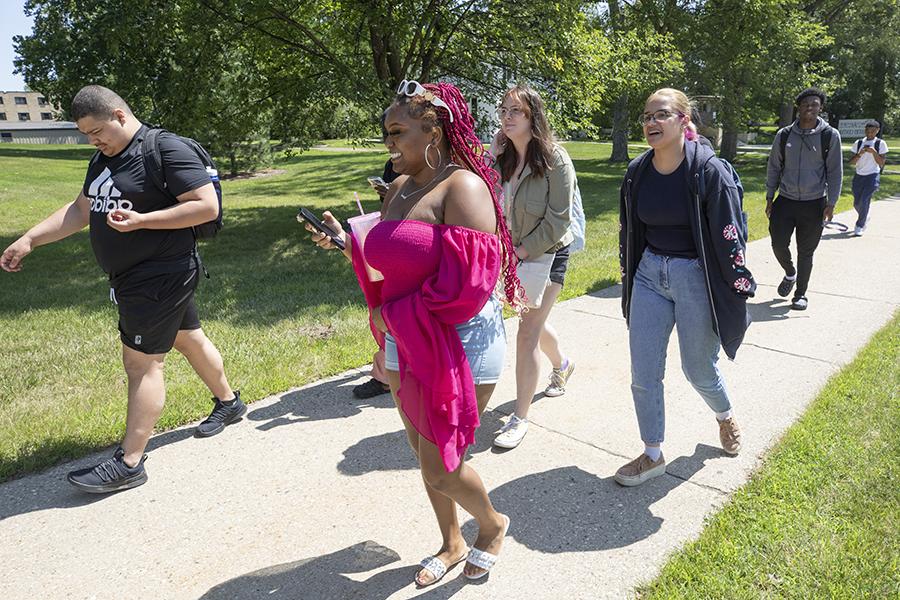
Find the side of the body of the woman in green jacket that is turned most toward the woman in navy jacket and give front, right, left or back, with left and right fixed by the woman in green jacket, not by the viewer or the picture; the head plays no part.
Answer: left

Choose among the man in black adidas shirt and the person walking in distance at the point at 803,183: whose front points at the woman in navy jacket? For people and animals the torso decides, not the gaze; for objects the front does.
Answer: the person walking in distance

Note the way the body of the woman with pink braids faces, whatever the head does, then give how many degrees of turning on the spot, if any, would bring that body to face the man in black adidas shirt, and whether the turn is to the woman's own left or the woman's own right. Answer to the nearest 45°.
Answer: approximately 90° to the woman's own right

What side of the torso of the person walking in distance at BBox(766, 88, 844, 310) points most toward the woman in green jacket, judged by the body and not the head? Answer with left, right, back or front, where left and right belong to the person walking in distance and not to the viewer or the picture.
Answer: front

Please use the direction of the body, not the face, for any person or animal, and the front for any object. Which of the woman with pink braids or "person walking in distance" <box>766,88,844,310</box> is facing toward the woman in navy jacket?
the person walking in distance

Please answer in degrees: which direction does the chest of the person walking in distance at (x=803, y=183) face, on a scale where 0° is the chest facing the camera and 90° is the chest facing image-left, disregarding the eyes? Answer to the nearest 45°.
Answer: approximately 0°

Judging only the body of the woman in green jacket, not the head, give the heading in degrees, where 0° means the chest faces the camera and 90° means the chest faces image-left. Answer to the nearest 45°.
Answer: approximately 45°

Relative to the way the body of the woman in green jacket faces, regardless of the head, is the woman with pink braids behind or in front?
in front

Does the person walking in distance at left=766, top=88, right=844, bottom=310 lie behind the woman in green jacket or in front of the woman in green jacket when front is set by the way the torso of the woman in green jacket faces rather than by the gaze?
behind

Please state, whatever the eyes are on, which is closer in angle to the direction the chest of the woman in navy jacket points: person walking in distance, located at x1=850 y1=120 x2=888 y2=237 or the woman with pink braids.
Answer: the woman with pink braids
